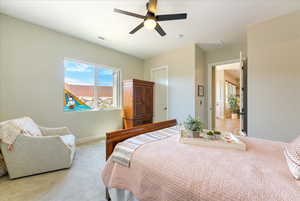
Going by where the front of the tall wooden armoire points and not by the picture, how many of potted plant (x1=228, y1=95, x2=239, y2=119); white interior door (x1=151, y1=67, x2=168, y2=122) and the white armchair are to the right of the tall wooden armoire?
1

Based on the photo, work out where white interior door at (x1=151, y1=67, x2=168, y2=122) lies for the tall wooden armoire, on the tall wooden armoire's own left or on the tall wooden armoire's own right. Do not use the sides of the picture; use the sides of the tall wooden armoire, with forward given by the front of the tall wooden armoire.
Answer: on the tall wooden armoire's own left

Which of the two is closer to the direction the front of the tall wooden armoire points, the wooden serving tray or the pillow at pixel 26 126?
the wooden serving tray

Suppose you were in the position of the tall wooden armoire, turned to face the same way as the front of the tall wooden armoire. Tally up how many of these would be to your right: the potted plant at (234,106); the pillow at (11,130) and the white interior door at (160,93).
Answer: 1

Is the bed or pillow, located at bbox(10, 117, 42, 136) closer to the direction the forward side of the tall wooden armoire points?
the bed

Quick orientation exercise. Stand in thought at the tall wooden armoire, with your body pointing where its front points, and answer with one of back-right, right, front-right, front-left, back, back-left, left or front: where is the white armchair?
right

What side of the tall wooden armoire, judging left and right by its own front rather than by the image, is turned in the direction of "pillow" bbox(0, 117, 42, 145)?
right

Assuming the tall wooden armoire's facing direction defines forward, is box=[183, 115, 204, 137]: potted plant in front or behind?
in front

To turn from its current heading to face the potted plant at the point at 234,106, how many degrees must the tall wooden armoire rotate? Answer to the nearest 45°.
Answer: approximately 90° to its left

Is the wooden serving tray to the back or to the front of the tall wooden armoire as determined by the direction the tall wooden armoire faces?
to the front

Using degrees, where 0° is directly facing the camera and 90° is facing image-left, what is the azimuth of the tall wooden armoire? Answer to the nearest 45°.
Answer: approximately 315°

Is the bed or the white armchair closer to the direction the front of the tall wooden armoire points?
the bed

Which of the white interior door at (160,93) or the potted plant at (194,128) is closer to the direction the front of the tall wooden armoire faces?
the potted plant
